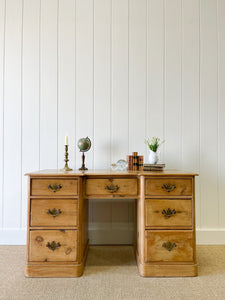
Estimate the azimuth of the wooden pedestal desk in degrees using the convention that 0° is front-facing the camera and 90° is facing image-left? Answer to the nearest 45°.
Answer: approximately 0°
